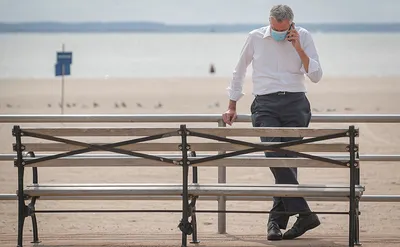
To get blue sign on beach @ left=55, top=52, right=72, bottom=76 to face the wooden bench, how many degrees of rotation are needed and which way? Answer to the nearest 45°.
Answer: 0° — it already faces it

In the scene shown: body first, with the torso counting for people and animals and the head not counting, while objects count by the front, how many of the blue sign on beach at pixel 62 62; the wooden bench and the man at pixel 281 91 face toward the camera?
2

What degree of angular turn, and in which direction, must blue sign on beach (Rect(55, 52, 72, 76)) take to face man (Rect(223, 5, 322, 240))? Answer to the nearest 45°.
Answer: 0° — it already faces them
